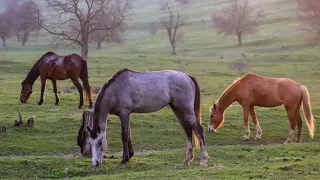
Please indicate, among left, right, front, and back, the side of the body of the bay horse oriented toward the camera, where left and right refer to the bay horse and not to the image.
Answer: left

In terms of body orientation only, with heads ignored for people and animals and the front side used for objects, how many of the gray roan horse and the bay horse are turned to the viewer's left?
2

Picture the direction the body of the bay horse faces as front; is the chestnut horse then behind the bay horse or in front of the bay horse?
behind

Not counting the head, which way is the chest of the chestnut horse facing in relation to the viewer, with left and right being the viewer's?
facing to the left of the viewer

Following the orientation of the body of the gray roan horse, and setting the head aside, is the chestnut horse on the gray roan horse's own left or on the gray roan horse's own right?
on the gray roan horse's own right

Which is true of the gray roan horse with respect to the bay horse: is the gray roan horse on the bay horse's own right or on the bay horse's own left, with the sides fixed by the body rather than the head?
on the bay horse's own left

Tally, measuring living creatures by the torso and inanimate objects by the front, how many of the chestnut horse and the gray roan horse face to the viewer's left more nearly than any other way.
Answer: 2

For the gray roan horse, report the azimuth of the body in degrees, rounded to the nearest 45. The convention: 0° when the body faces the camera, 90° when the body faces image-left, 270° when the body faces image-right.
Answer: approximately 90°
